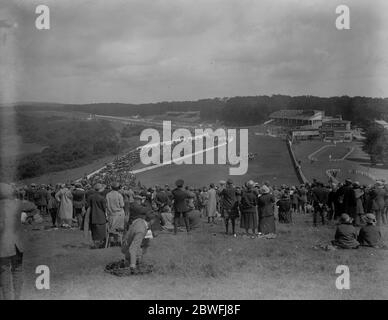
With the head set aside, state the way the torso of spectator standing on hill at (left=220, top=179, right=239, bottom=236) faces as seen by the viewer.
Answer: away from the camera

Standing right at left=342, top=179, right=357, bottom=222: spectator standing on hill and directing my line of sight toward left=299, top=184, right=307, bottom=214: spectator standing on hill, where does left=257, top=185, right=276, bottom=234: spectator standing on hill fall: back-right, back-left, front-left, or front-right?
back-left

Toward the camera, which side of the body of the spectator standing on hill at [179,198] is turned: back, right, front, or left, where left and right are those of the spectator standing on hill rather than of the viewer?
back

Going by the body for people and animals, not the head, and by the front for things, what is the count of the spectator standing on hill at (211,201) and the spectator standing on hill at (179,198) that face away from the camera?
2

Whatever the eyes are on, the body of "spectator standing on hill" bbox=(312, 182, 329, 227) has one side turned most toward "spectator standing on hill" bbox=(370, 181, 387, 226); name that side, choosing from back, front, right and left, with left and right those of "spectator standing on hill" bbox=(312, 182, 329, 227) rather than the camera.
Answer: right

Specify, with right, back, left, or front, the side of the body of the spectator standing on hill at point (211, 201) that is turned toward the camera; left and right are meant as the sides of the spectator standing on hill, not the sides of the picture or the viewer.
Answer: back

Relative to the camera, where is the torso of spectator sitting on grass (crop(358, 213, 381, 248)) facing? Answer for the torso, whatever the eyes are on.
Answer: away from the camera

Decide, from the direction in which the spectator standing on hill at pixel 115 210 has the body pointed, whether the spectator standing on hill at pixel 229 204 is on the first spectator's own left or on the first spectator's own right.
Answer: on the first spectator's own right

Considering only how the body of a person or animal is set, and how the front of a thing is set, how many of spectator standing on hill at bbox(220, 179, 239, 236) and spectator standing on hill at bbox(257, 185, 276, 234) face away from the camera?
2

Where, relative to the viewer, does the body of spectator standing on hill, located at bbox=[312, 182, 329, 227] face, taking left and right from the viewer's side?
facing away from the viewer

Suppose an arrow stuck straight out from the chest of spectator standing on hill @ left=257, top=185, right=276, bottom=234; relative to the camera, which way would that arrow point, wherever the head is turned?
away from the camera

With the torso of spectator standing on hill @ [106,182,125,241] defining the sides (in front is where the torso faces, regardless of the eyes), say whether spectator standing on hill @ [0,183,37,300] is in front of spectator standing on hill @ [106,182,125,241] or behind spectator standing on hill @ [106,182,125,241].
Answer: behind

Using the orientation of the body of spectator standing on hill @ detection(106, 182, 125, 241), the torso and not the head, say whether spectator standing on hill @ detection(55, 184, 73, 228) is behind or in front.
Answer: in front

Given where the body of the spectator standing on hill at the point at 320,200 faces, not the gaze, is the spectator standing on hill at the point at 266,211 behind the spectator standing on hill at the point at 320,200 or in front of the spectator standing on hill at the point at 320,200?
behind

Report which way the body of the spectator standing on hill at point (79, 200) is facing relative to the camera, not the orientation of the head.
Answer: away from the camera

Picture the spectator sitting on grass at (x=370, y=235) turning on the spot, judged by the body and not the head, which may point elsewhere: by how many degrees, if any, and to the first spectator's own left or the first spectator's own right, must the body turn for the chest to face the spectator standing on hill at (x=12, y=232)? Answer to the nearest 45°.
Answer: approximately 135° to the first spectator's own left
